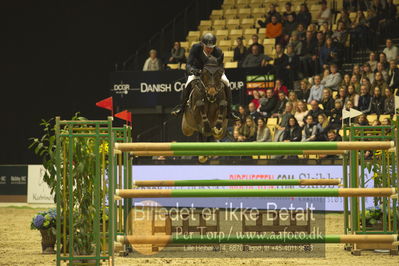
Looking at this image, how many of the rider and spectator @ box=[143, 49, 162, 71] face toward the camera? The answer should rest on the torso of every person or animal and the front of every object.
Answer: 2

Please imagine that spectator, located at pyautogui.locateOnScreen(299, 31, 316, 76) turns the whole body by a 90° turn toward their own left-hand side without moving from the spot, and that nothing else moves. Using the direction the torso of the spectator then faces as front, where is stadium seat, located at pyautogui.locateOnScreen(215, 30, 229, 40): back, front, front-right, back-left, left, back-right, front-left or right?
back

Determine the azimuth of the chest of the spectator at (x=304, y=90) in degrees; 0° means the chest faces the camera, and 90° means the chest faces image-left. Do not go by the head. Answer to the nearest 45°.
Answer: approximately 45°

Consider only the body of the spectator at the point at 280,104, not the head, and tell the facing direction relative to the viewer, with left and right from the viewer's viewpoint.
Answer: facing the viewer and to the left of the viewer

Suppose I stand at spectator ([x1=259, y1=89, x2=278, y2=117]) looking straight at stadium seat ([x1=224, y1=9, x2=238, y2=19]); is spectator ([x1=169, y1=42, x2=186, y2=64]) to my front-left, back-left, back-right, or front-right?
front-left

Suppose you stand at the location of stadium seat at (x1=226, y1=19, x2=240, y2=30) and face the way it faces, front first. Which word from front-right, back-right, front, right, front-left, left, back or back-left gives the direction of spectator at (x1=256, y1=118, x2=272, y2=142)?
front-left

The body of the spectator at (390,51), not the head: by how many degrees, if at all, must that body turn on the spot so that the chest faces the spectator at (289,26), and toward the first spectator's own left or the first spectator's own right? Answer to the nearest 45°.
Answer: approximately 90° to the first spectator's own right

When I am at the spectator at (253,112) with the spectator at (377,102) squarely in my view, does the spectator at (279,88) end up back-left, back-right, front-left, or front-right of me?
front-left

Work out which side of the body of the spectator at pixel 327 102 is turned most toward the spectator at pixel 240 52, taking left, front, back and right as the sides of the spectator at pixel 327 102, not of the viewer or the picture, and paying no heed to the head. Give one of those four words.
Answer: right

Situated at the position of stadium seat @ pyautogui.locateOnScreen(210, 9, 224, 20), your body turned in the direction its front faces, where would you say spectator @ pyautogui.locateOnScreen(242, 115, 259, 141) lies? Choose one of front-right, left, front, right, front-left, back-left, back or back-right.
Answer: front-left

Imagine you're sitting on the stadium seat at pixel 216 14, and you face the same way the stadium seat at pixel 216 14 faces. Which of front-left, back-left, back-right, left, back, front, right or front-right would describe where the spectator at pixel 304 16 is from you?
left

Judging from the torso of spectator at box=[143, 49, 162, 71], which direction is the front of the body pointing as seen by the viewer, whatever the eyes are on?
toward the camera

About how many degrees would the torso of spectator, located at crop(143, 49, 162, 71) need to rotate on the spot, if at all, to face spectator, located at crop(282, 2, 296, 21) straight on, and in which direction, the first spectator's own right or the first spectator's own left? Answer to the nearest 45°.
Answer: approximately 90° to the first spectator's own left

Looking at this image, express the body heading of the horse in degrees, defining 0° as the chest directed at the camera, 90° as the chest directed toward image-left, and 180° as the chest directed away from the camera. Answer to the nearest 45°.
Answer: approximately 0°

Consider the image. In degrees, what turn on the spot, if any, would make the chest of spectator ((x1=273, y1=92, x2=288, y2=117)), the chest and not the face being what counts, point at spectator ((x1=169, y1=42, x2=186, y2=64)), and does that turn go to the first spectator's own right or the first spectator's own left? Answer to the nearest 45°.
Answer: approximately 90° to the first spectator's own right
